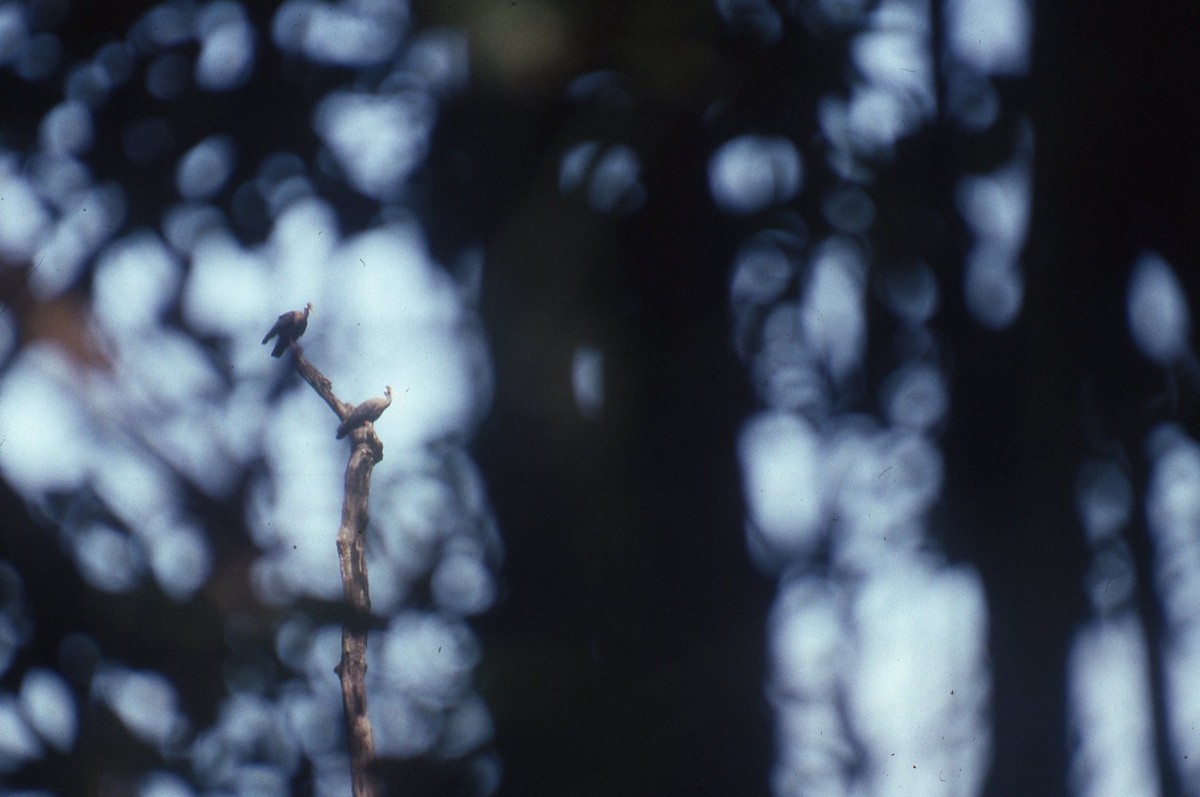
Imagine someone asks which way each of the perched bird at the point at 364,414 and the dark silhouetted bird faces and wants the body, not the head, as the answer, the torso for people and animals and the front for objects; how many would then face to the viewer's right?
2

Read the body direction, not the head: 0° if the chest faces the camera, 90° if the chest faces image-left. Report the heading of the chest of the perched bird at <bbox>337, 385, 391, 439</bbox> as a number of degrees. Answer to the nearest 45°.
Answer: approximately 270°

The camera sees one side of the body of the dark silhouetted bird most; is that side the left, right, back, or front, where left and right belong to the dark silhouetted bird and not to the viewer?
right
